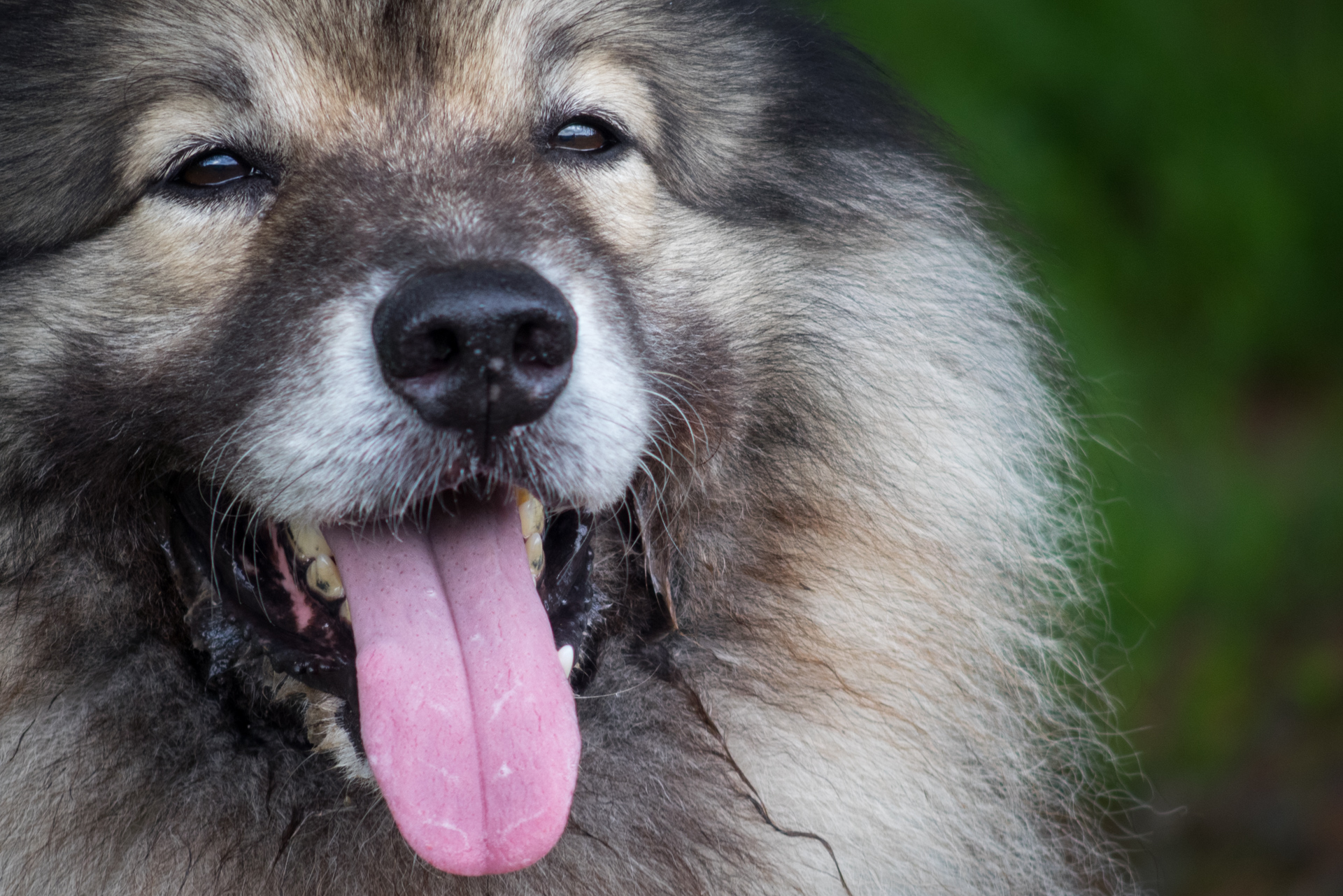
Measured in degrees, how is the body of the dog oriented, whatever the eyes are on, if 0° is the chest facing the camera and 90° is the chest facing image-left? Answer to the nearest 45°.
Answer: approximately 0°
